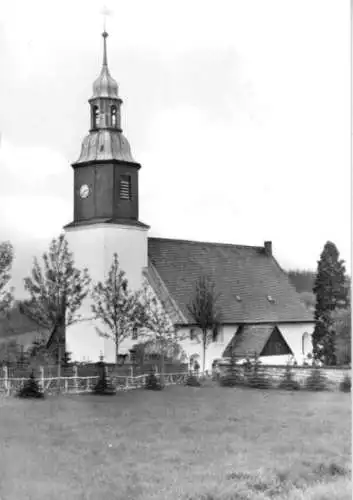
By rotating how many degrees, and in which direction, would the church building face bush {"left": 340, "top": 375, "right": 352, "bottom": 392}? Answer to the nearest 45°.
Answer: approximately 135° to its left

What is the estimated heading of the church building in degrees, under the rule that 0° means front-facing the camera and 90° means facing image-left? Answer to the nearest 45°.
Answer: approximately 45°
